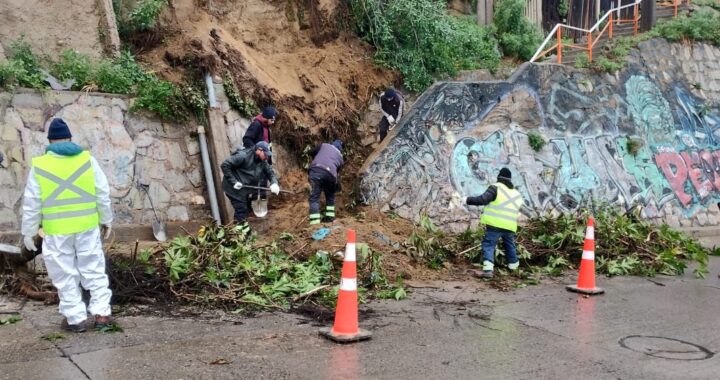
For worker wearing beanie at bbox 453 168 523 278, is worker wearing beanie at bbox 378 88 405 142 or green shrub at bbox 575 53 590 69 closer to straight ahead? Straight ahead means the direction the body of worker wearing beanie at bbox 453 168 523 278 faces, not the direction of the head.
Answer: the worker wearing beanie

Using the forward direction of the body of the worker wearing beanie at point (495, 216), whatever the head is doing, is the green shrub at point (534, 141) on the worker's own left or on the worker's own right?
on the worker's own right

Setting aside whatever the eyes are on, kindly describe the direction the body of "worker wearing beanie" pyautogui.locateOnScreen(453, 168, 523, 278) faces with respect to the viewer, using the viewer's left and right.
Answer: facing away from the viewer and to the left of the viewer
